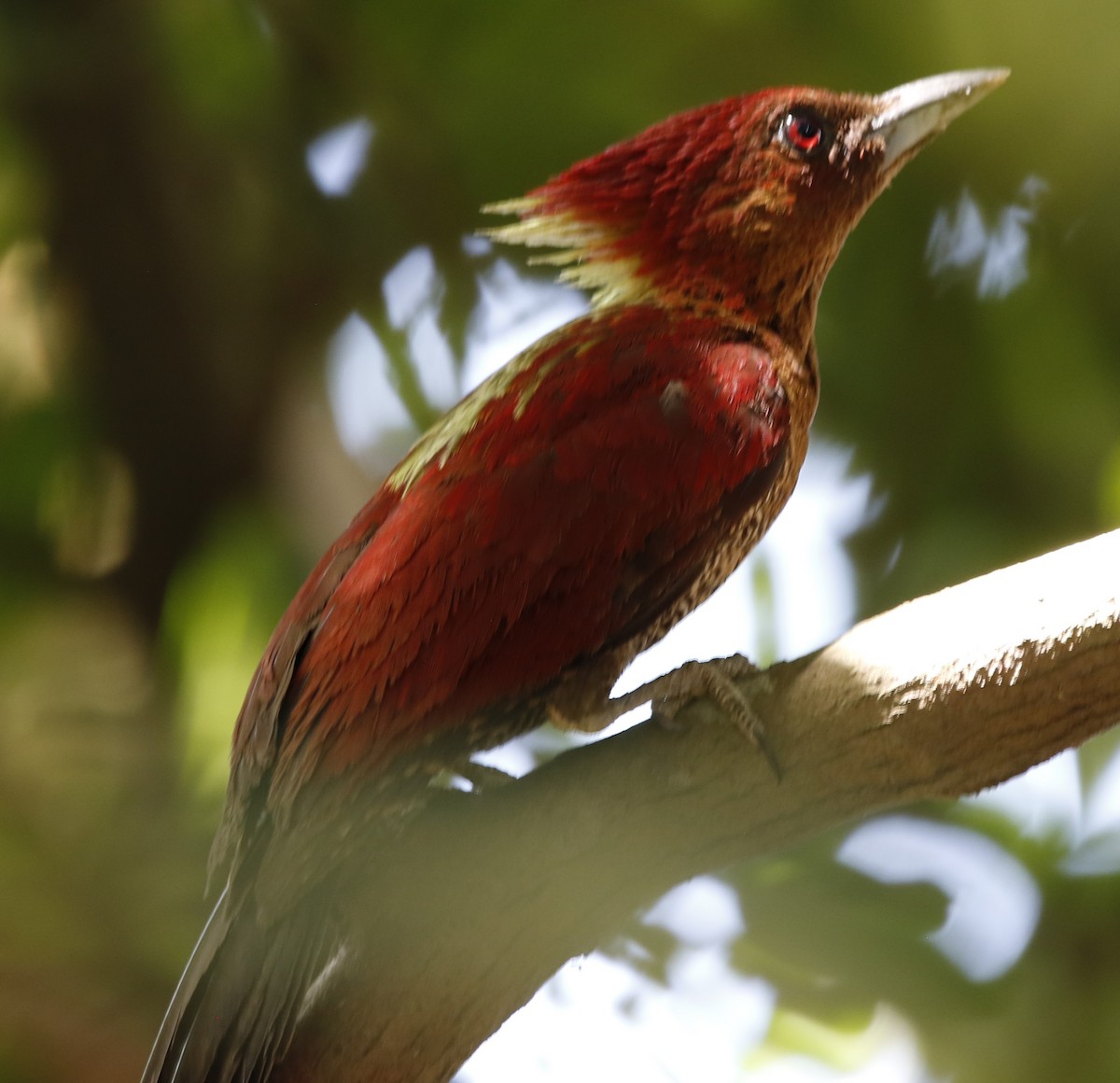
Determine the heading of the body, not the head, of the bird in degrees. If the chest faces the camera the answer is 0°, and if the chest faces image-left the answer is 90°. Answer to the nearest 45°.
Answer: approximately 270°
